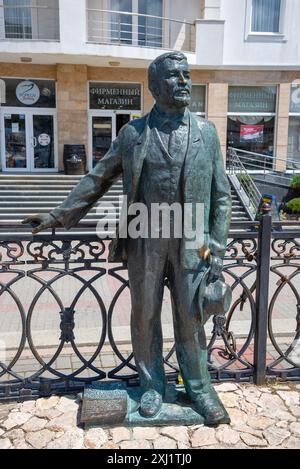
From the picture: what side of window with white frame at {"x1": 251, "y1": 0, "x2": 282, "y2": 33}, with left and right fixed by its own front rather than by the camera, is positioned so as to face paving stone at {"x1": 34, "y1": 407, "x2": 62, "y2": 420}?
front

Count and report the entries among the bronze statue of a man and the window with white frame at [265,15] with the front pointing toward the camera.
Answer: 2

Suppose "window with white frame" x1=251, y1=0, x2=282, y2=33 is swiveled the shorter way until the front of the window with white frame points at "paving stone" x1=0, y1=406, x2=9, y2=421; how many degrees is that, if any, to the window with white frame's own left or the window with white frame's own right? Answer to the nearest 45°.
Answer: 0° — it already faces it

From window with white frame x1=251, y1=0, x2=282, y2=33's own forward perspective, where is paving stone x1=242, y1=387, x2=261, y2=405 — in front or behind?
in front

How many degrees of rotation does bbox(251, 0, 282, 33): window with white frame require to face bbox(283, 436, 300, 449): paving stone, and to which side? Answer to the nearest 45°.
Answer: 0° — it already faces it

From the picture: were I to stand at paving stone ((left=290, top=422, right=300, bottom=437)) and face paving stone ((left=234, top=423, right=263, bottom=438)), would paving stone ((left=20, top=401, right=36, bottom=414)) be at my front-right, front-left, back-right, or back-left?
front-right

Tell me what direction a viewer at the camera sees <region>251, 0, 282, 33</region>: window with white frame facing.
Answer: facing the viewer

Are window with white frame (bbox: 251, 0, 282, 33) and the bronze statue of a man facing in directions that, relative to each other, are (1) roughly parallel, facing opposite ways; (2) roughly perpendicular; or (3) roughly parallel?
roughly parallel

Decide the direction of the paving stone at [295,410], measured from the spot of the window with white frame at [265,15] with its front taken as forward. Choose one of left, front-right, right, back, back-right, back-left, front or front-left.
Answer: front

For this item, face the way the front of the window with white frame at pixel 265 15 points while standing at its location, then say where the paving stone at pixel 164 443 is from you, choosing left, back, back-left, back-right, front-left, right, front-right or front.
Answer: front
